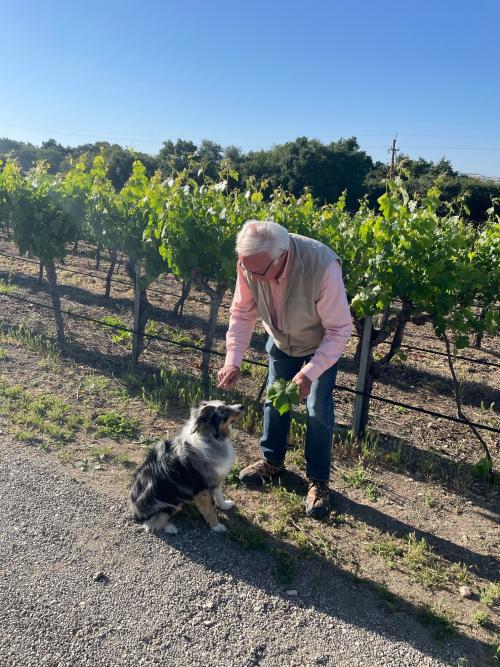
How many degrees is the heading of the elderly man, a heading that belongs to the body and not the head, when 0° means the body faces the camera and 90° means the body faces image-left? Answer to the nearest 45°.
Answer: approximately 45°
